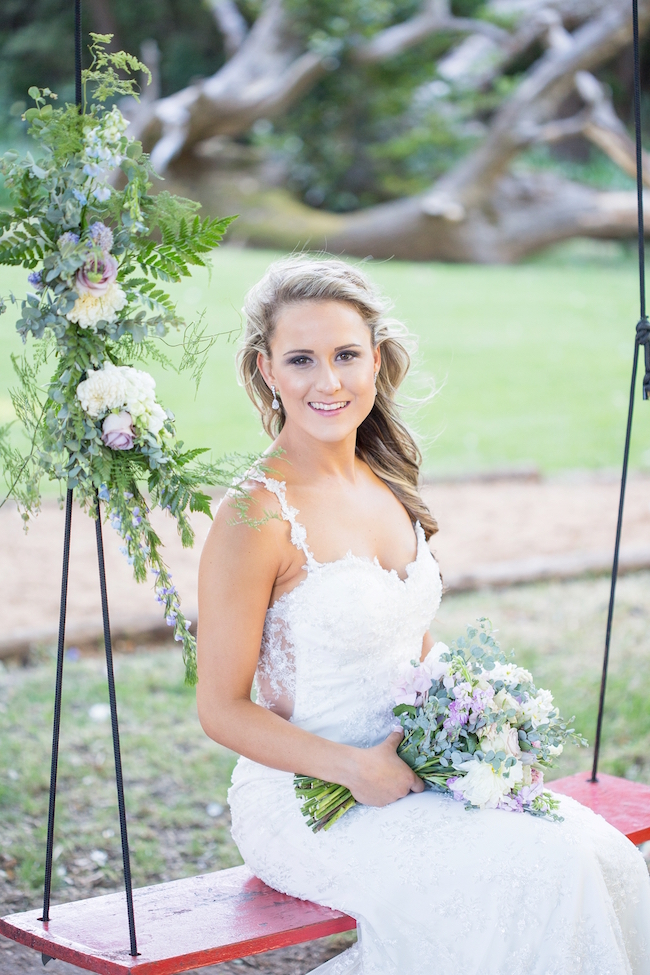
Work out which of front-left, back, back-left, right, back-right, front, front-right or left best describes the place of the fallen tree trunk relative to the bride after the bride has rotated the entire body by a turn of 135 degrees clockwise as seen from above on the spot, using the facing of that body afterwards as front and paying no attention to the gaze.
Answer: right

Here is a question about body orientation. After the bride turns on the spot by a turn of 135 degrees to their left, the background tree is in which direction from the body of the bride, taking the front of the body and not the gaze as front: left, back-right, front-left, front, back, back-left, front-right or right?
front

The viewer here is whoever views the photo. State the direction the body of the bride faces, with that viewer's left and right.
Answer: facing the viewer and to the right of the viewer

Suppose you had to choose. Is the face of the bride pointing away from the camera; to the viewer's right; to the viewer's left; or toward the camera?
toward the camera
